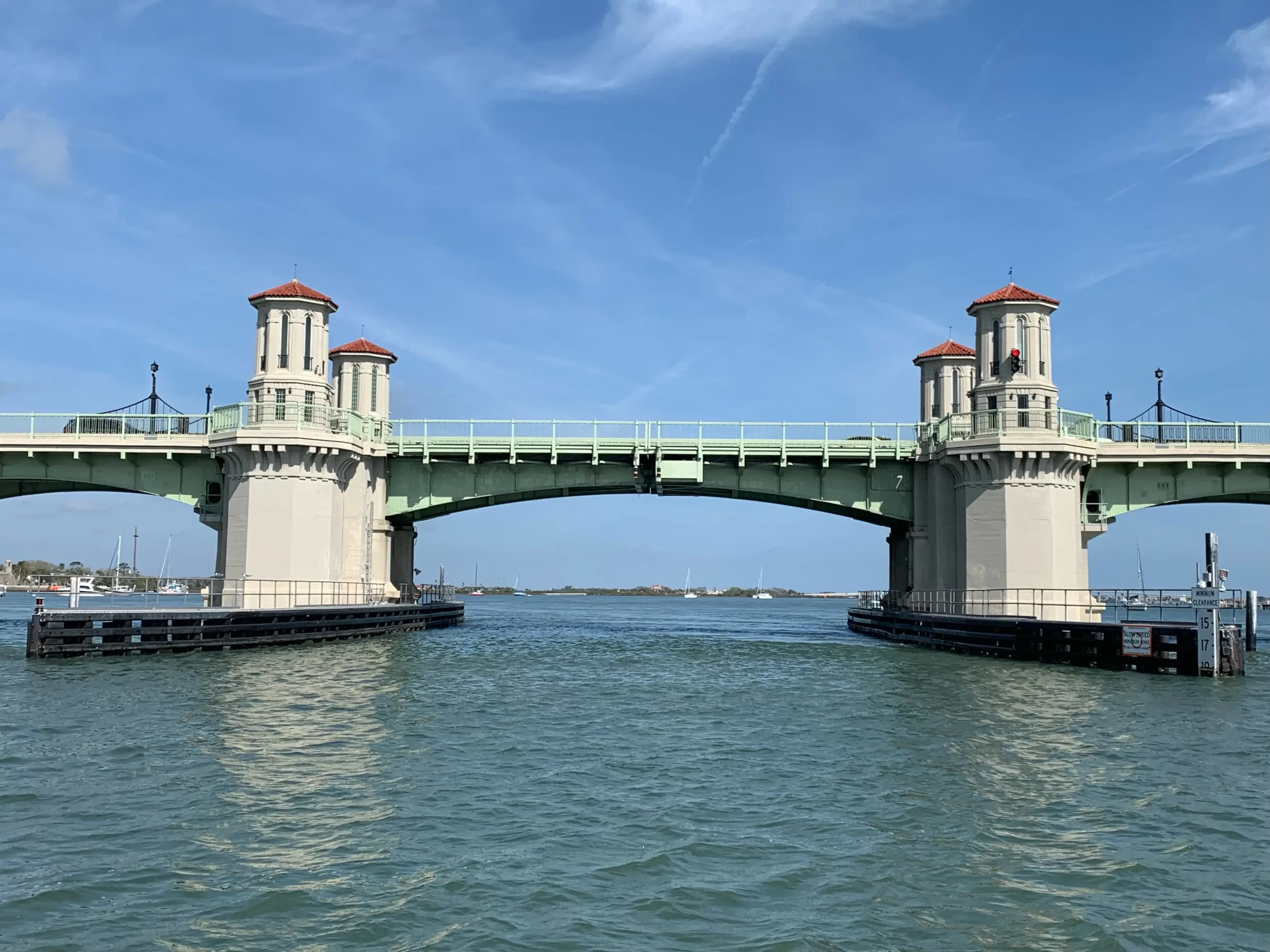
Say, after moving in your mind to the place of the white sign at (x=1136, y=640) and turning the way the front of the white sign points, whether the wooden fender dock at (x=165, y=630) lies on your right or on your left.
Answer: on your right

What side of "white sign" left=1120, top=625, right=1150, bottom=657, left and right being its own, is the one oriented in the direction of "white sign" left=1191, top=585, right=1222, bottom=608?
left

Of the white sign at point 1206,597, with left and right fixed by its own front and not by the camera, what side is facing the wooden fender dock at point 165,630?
right

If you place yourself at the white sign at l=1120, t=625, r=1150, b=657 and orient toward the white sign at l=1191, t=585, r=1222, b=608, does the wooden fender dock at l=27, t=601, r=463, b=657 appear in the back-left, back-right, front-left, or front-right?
back-right

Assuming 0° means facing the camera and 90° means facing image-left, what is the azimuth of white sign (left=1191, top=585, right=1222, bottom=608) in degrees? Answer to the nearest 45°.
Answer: approximately 0°

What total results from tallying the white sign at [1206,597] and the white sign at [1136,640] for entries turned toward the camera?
2

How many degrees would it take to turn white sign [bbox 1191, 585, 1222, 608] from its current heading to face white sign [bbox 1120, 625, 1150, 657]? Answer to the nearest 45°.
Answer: approximately 90° to its right

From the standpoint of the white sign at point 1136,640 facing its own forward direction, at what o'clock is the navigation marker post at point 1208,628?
The navigation marker post is roughly at 10 o'clock from the white sign.
